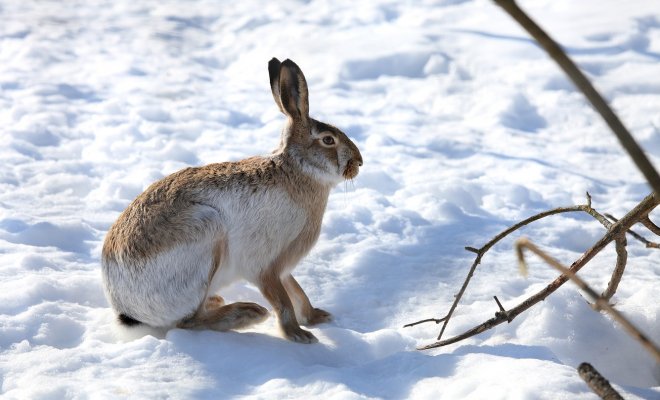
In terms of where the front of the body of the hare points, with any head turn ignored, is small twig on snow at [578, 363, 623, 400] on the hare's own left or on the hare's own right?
on the hare's own right

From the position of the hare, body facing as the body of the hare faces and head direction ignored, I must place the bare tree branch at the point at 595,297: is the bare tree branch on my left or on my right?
on my right

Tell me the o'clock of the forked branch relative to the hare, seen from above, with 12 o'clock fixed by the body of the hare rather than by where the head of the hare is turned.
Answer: The forked branch is roughly at 1 o'clock from the hare.

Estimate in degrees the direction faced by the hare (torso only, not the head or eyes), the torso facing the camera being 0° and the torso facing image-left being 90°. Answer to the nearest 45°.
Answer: approximately 270°

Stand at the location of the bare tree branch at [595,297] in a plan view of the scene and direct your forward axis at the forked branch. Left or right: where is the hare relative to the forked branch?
left
